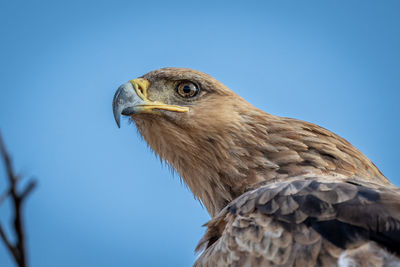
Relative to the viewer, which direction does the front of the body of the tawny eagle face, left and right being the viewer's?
facing to the left of the viewer
